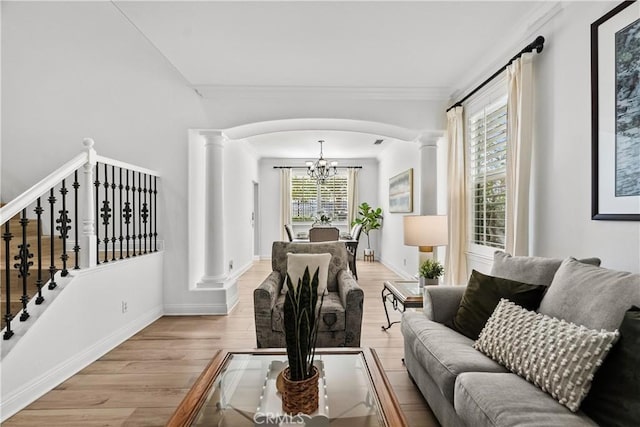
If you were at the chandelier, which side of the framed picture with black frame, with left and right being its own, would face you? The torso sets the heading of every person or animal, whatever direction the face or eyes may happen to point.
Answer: right

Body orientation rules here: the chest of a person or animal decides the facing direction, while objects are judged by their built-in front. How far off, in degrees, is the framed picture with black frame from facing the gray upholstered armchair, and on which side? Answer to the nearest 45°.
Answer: approximately 45° to its right

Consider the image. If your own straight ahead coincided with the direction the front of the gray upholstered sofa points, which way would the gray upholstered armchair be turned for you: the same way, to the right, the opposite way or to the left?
to the left

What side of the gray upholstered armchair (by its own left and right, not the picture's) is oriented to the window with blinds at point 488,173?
left

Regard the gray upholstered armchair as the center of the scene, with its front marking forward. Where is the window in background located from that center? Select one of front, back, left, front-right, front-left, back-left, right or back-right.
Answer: back

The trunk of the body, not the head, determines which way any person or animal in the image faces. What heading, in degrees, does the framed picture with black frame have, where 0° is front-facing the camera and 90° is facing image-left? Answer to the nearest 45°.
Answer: approximately 45°

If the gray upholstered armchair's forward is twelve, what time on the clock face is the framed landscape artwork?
The framed landscape artwork is roughly at 7 o'clock from the gray upholstered armchair.

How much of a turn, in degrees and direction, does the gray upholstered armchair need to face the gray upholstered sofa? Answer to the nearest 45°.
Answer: approximately 45° to its left

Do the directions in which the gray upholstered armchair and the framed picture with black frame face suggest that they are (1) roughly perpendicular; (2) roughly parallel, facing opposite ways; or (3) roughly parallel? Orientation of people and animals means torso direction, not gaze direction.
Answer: roughly perpendicular

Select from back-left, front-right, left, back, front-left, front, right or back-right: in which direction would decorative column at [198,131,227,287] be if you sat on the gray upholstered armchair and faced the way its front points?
back-right

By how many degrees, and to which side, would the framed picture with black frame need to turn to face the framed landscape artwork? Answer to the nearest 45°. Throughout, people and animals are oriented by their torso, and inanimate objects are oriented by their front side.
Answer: approximately 90° to its right

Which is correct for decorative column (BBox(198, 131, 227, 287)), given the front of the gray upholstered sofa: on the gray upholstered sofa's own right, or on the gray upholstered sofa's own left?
on the gray upholstered sofa's own right

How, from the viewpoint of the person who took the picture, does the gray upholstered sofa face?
facing the viewer and to the left of the viewer
